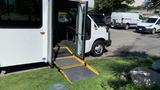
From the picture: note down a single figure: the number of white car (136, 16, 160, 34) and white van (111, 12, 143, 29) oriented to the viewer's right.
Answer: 1

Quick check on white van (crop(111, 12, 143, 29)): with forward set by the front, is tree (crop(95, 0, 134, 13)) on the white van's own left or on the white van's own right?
on the white van's own left

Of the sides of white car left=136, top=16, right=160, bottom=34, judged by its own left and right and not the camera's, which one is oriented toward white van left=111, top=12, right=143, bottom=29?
right

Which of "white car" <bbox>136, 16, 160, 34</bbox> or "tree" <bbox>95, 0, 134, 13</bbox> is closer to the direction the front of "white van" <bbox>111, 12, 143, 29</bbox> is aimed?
the white car

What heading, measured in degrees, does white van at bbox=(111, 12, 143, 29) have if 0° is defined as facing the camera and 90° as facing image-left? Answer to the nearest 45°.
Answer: approximately 270°

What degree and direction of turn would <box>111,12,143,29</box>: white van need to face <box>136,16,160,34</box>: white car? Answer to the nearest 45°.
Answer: approximately 45° to its right

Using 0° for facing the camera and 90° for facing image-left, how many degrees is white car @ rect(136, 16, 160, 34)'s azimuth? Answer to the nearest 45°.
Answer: approximately 45°

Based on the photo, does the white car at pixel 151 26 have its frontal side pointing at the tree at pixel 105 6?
no

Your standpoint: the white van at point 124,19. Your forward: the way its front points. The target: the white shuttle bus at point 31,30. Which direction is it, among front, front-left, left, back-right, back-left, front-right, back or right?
right
